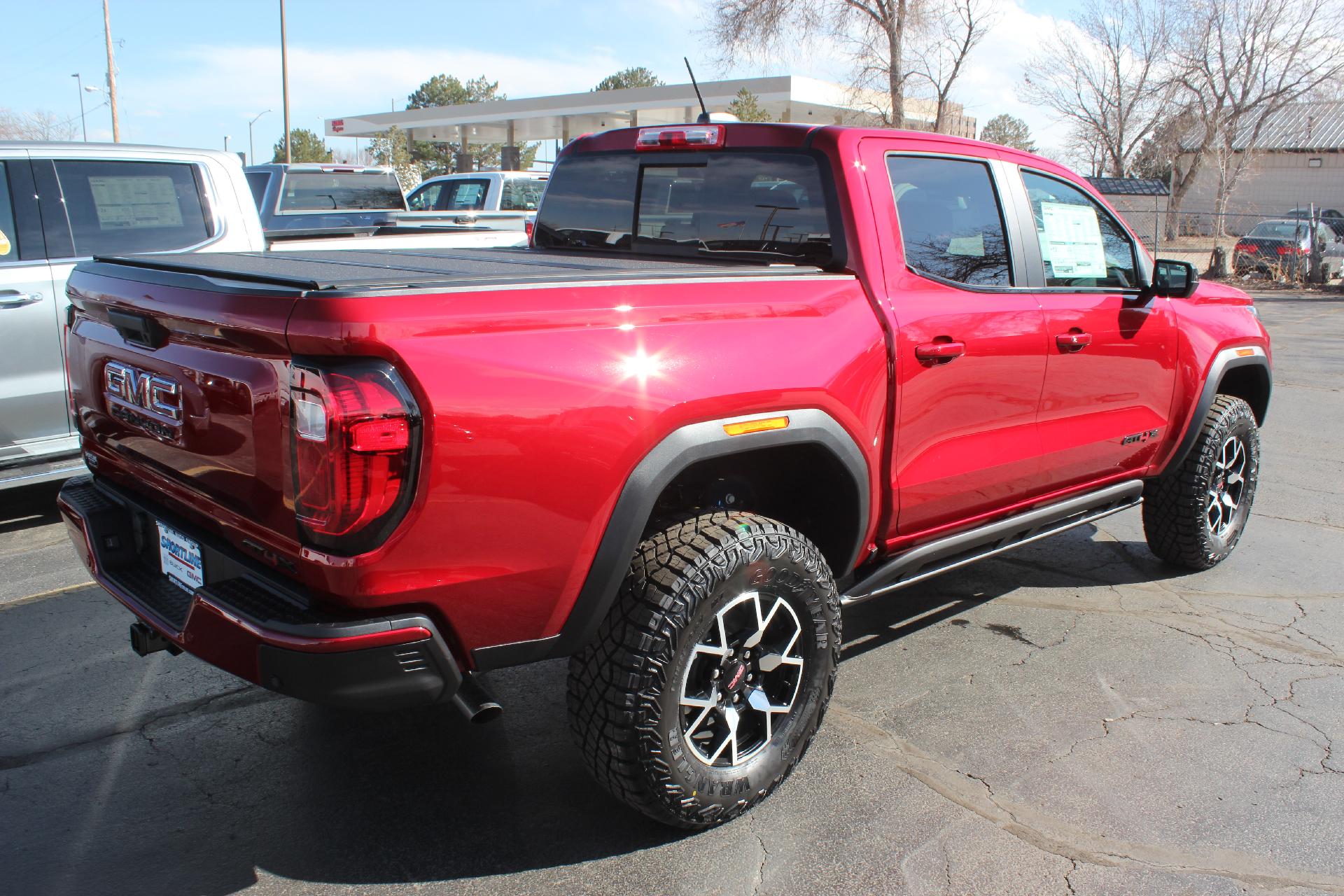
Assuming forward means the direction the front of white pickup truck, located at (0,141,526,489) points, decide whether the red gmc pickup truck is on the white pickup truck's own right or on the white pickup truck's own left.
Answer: on the white pickup truck's own left

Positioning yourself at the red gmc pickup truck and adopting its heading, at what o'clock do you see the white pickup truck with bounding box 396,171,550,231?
The white pickup truck is roughly at 10 o'clock from the red gmc pickup truck.

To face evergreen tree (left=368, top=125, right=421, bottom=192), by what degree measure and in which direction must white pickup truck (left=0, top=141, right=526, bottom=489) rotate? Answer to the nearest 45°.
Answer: approximately 135° to its right

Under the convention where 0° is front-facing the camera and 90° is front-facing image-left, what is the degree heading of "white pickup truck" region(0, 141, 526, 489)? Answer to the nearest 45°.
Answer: approximately 45°

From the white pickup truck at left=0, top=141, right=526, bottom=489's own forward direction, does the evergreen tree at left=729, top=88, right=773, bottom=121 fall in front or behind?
behind

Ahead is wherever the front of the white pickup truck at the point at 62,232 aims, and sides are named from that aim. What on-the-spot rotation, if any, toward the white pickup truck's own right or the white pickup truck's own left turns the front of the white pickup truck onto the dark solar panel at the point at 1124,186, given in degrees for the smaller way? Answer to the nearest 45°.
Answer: approximately 180°

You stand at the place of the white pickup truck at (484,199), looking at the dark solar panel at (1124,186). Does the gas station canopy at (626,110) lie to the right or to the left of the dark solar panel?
left

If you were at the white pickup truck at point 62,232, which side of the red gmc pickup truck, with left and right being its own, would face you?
left

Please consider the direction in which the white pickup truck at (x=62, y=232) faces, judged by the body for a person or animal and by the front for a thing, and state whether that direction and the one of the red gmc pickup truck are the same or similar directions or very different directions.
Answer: very different directions

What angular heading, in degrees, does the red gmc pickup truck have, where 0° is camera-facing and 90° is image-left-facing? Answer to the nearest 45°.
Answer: approximately 225°
